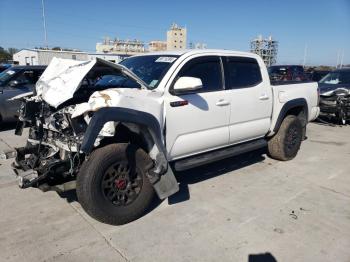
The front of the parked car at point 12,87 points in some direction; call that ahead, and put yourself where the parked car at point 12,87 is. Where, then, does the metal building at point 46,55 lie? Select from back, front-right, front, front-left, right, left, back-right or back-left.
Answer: back-right

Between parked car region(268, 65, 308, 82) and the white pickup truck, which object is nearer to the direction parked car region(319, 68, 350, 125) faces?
the white pickup truck

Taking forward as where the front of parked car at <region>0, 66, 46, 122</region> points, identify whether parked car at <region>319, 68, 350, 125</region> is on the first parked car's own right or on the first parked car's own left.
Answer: on the first parked car's own left

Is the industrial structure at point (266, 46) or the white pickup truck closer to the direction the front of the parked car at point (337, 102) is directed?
the white pickup truck

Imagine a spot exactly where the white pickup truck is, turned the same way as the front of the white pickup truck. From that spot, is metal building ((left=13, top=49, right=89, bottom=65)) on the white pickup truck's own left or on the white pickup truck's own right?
on the white pickup truck's own right

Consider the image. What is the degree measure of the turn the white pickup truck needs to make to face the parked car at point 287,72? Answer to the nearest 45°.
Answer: approximately 180°

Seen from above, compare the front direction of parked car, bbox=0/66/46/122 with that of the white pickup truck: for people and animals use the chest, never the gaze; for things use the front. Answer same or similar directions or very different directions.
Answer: same or similar directions

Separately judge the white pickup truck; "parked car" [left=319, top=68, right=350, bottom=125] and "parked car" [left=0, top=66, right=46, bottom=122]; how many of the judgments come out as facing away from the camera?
0

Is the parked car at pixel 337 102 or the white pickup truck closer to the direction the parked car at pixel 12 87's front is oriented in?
the white pickup truck

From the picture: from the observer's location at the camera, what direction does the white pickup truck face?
facing the viewer and to the left of the viewer

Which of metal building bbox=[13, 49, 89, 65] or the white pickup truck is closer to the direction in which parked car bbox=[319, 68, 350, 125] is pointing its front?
the white pickup truck

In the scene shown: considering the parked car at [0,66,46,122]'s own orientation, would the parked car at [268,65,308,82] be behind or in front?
behind
